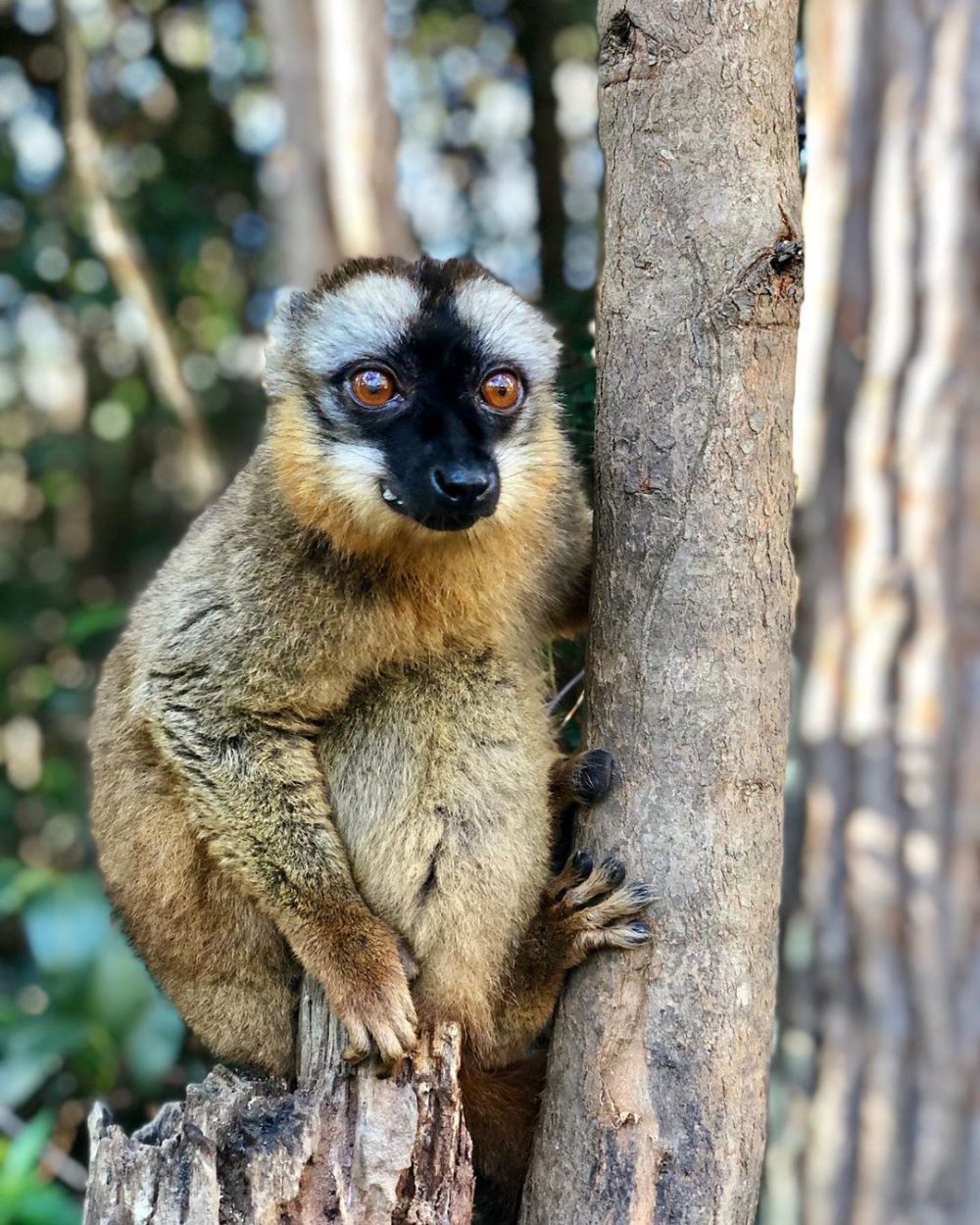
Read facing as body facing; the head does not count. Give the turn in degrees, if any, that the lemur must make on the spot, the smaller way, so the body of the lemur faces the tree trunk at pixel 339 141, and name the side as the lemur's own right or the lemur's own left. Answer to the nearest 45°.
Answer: approximately 135° to the lemur's own left

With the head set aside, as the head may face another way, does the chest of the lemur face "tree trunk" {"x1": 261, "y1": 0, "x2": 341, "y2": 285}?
no

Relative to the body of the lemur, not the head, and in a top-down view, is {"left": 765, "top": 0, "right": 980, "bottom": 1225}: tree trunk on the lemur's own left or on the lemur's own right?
on the lemur's own left

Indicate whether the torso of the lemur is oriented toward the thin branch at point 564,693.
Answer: no

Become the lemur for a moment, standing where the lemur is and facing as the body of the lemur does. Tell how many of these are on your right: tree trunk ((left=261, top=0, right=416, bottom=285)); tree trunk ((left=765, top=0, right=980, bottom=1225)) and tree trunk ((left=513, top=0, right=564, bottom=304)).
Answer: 0

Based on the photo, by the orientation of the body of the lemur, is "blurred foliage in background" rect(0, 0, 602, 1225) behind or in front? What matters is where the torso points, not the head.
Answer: behind

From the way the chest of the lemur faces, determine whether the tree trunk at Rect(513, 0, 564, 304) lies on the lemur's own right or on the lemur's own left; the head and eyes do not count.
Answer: on the lemur's own left

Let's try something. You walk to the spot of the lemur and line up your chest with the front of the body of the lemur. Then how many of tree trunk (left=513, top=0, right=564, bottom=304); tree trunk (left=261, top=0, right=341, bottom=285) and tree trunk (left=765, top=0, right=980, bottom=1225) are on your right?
0

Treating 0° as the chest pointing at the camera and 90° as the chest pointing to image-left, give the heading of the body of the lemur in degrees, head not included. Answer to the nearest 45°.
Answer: approximately 315°

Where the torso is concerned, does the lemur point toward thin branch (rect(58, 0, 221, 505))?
no
